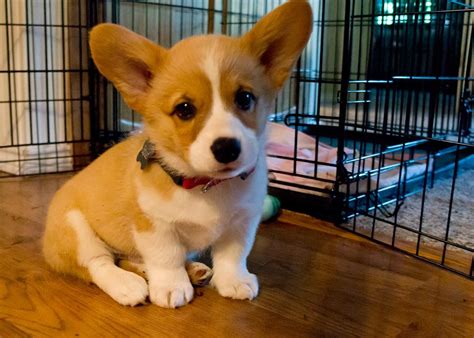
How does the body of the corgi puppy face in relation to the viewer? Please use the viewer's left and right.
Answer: facing the viewer and to the right of the viewer
